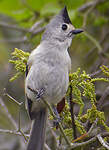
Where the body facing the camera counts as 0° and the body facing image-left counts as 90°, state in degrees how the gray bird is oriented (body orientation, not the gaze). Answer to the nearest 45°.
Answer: approximately 315°
